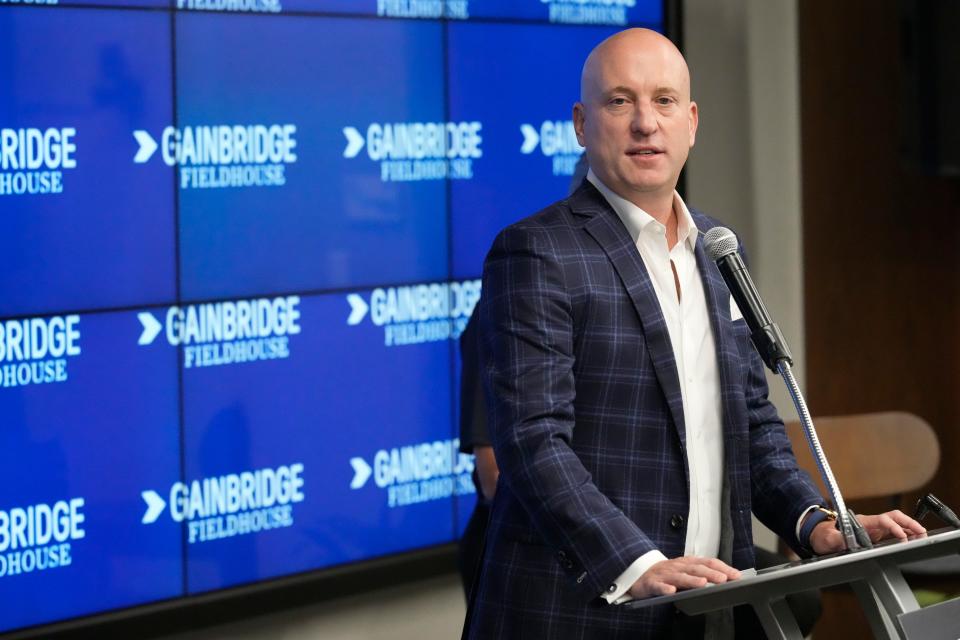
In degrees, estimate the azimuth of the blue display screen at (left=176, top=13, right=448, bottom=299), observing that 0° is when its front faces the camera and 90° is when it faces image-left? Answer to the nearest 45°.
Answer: approximately 315°

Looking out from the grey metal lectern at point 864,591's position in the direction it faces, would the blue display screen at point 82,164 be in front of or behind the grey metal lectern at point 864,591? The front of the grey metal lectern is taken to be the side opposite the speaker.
behind
